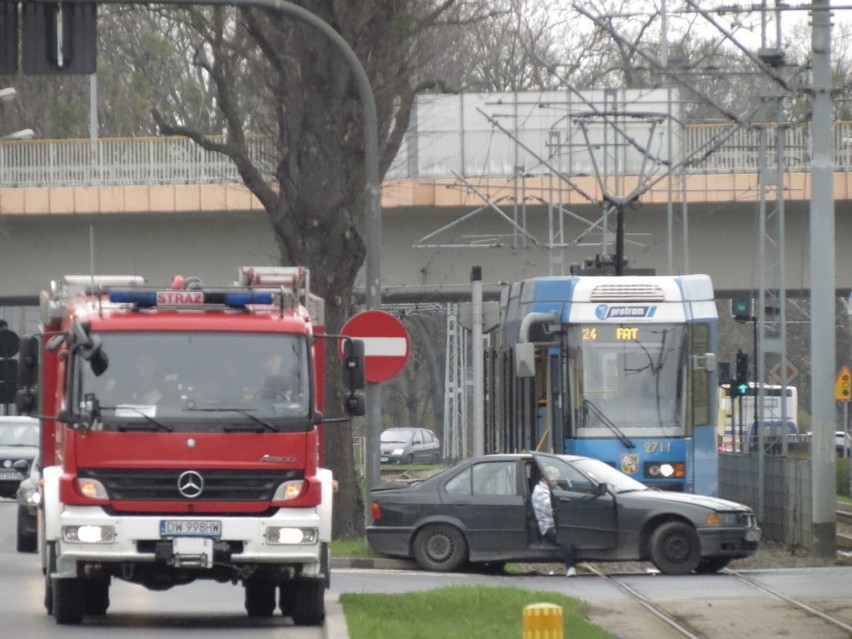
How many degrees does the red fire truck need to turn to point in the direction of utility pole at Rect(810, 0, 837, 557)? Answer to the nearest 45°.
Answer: approximately 135° to its left

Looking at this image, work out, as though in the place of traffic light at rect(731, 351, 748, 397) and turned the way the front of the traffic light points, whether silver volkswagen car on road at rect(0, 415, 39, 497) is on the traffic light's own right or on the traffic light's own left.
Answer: on the traffic light's own right

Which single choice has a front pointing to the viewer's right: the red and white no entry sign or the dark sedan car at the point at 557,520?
the dark sedan car

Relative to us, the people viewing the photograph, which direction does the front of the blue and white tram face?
facing the viewer

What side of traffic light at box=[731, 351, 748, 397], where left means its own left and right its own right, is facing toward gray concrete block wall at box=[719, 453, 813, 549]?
front

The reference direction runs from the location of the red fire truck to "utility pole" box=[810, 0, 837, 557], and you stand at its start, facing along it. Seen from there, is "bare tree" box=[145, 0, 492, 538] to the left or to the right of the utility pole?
left

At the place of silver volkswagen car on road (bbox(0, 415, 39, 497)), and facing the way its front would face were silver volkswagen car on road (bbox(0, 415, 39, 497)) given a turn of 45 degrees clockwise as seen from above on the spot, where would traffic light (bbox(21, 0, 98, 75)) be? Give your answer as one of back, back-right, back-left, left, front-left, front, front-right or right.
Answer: front-left

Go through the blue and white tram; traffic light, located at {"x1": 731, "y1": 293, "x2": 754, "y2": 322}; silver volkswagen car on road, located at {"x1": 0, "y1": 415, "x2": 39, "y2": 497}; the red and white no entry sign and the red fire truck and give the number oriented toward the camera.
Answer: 5

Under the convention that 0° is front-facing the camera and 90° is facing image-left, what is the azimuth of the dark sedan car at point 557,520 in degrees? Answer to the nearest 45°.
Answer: approximately 270°

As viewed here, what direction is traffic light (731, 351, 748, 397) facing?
toward the camera

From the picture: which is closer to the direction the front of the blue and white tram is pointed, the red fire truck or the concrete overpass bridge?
the red fire truck

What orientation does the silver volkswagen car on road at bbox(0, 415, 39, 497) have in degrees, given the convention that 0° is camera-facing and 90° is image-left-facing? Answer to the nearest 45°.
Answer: approximately 0°

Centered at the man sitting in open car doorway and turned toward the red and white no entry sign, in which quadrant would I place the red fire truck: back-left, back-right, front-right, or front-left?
front-left
